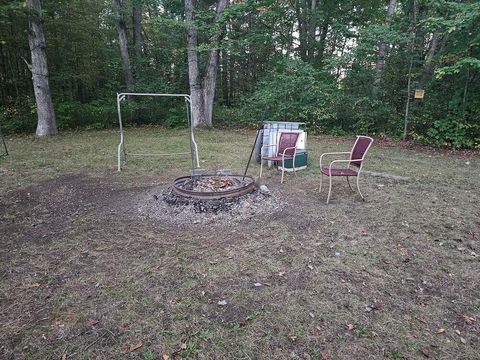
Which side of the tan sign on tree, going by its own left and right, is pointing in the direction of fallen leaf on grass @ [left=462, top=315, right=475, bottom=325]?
front

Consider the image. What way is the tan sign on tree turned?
toward the camera

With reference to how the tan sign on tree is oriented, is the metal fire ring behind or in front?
in front

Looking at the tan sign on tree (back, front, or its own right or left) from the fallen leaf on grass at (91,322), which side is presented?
front

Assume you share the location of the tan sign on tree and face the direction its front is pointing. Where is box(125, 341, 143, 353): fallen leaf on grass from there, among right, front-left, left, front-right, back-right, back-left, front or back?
front

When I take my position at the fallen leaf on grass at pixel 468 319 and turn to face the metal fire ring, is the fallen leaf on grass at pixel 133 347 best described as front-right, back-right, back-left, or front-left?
front-left

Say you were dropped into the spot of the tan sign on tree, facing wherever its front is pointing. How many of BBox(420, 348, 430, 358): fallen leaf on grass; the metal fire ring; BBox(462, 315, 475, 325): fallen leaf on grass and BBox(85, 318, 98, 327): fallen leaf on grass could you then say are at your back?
0

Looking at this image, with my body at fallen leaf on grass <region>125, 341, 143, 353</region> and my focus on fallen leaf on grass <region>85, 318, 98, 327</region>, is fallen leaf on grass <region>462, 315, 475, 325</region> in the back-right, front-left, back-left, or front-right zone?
back-right

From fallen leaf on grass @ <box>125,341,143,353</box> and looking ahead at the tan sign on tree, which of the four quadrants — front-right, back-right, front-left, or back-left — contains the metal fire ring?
front-left

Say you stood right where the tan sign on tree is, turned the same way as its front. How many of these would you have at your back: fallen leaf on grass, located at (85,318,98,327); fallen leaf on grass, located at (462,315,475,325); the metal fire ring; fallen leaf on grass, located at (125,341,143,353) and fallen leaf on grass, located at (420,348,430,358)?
0

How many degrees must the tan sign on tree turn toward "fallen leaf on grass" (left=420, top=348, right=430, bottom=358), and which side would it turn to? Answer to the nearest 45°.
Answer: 0° — it already faces it

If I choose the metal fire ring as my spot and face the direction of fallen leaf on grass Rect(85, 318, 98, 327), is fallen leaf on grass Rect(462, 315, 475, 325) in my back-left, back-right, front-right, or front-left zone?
front-left
